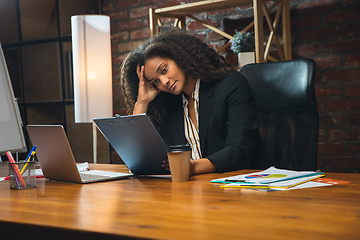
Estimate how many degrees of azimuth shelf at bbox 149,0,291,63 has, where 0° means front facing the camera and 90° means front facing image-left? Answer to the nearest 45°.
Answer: approximately 45°

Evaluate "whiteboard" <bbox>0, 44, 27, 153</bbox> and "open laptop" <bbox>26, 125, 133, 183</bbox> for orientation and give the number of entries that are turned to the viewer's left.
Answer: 0

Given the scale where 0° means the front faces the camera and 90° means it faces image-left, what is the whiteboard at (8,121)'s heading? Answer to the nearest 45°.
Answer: approximately 315°

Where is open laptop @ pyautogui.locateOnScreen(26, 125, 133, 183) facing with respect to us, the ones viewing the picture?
facing away from the viewer and to the right of the viewer

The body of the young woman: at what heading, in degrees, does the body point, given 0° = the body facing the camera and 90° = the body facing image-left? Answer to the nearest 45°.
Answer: approximately 45°

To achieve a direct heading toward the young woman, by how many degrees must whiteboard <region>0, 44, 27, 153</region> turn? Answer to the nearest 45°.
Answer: approximately 45° to its left

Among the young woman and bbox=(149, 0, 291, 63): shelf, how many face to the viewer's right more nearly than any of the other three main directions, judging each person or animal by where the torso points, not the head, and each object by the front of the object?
0

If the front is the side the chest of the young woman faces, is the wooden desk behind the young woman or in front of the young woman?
in front
